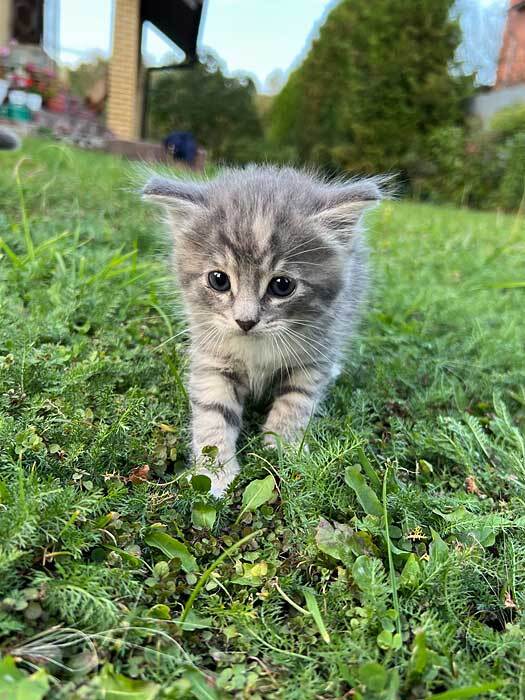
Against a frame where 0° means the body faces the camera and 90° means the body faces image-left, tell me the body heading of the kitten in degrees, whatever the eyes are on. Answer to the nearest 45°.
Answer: approximately 0°

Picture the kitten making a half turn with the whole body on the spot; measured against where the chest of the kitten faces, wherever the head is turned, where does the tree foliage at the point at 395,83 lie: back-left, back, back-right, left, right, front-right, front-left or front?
front

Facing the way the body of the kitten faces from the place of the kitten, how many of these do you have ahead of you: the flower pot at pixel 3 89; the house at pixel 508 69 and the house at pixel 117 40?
0

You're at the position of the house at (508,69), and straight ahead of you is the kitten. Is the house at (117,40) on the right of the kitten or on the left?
right

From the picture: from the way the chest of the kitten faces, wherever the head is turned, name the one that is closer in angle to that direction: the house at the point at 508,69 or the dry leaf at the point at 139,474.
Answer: the dry leaf

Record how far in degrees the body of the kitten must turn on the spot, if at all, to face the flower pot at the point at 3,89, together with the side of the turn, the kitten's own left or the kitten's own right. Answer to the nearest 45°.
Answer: approximately 135° to the kitten's own right

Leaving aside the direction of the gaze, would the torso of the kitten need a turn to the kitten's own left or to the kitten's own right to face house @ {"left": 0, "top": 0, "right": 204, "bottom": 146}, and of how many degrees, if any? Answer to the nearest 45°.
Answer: approximately 180°

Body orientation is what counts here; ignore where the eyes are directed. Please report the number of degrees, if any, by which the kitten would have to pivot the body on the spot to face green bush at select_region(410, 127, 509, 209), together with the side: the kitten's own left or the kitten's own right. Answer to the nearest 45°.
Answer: approximately 180°

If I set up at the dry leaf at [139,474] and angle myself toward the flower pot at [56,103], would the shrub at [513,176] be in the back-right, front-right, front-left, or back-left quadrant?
front-right

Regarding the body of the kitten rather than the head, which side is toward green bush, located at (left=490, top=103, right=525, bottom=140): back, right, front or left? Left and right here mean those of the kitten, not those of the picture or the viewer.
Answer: back

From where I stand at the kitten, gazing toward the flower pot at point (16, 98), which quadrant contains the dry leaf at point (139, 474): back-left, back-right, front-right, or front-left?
back-left

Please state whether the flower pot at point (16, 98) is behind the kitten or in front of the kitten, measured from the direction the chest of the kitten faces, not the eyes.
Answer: behind

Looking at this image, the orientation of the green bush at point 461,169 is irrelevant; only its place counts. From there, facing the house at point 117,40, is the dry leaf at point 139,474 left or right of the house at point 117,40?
left

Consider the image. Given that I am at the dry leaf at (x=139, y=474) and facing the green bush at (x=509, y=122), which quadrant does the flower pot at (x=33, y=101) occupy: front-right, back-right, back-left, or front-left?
front-left

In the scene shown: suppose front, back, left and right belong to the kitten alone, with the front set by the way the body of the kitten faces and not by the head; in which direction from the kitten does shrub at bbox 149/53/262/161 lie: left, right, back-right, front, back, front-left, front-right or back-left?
back

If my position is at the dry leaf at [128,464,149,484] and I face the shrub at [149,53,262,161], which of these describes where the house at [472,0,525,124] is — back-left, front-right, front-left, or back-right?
front-right

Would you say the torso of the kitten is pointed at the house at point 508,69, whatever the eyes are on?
no

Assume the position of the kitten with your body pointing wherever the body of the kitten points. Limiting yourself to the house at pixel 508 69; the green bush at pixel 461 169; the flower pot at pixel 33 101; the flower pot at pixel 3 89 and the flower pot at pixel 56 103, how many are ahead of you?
0

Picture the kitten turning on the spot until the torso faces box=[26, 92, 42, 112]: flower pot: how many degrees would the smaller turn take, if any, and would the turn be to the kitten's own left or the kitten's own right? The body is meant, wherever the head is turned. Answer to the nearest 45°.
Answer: approximately 135° to the kitten's own right

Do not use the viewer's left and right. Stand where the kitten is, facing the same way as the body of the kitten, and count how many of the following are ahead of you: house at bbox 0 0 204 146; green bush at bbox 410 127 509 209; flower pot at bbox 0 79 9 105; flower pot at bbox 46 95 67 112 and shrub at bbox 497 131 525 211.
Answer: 0

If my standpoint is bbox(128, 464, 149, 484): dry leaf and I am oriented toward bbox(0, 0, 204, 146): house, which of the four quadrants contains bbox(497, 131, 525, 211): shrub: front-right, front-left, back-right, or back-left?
front-right
